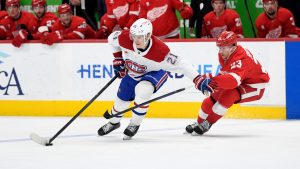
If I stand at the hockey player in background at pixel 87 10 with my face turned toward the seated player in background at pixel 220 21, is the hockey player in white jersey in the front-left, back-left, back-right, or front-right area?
front-right

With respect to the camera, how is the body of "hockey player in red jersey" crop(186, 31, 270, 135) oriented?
to the viewer's left

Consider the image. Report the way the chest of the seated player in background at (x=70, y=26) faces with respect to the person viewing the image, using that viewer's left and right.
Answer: facing the viewer and to the left of the viewer

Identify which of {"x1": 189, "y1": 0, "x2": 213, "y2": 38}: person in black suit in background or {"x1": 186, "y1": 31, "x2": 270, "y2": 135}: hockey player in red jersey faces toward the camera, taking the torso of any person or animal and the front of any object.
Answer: the person in black suit in background

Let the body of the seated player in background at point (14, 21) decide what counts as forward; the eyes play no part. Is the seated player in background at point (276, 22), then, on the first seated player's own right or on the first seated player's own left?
on the first seated player's own left

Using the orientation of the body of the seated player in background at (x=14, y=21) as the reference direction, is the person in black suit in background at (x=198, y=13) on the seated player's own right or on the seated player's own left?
on the seated player's own left

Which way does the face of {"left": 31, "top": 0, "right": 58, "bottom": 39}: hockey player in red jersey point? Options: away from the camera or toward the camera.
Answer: toward the camera

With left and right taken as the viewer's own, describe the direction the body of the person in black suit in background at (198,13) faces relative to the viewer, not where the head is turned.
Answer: facing the viewer

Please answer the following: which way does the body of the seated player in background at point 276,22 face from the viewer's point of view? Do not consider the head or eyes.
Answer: toward the camera
